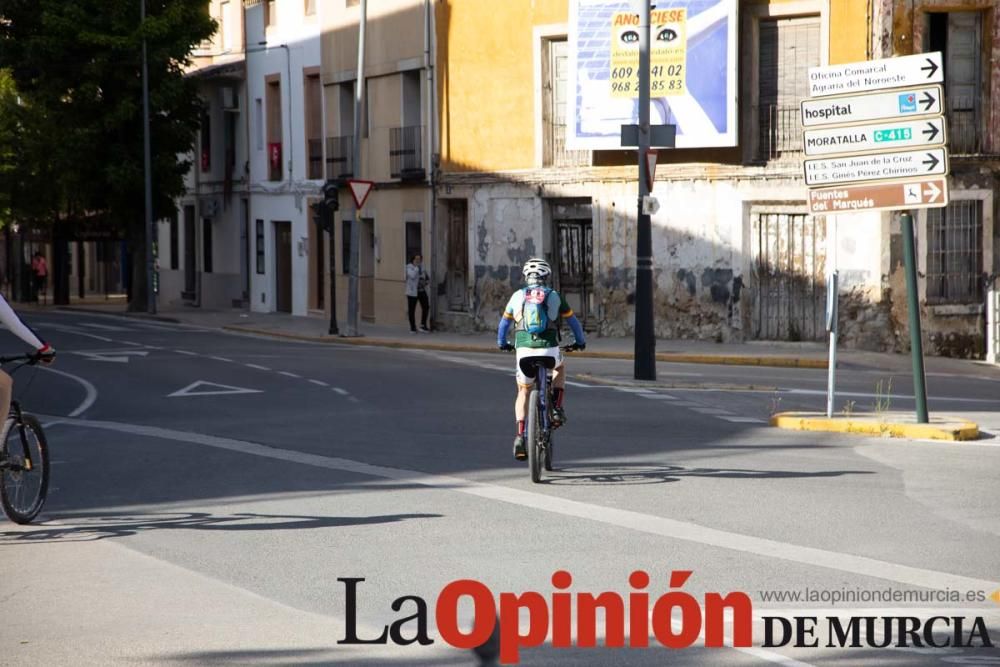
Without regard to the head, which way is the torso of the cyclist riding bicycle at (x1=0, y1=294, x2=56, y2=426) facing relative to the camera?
to the viewer's right

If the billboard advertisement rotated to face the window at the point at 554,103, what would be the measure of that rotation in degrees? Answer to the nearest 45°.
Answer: approximately 135° to its right

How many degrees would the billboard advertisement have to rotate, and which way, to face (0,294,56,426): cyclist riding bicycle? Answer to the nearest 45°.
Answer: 0° — it already faces them

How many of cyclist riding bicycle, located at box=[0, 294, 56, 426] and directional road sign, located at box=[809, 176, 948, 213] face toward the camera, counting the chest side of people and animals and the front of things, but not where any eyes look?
1

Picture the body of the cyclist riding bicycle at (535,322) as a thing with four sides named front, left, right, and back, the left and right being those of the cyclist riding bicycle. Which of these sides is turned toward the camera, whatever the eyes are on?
back

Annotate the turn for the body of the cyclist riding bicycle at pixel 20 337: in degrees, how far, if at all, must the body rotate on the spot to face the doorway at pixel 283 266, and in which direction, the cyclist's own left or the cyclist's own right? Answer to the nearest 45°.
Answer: approximately 90° to the cyclist's own left

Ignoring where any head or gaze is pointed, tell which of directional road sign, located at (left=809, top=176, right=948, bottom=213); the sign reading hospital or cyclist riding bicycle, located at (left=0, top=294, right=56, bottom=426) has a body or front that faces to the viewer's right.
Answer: the cyclist riding bicycle

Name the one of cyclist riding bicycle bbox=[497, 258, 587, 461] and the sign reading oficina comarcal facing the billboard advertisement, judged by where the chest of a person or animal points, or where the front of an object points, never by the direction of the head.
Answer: the cyclist riding bicycle

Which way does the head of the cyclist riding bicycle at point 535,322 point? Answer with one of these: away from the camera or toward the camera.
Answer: away from the camera

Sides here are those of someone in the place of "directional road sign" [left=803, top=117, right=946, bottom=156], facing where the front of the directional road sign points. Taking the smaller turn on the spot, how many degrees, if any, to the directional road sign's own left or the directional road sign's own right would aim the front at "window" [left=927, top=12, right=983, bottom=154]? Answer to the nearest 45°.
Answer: approximately 180°
